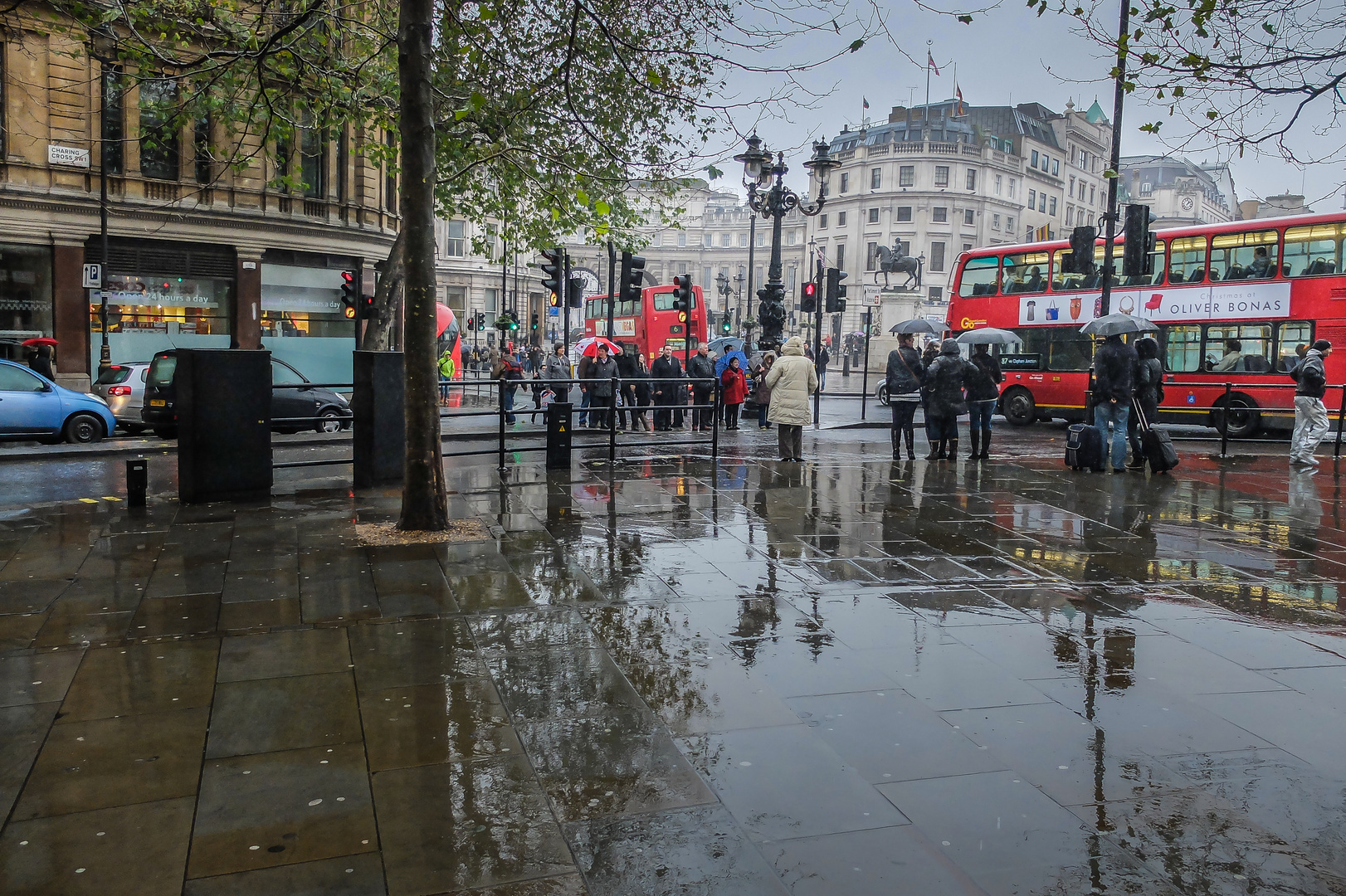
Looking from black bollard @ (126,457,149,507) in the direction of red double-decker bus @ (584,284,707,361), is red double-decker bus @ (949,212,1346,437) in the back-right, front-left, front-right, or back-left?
front-right

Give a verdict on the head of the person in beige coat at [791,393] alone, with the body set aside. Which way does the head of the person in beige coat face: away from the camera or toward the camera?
away from the camera

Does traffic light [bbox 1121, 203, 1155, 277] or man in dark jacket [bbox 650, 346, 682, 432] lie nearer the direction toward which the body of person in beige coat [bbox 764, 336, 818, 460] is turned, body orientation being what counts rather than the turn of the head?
the man in dark jacket

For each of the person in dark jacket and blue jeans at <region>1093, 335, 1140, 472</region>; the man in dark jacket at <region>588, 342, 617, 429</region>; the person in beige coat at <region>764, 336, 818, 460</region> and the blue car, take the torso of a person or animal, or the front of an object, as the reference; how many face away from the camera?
2

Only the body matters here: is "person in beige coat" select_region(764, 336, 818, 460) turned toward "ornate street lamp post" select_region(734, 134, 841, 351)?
yes

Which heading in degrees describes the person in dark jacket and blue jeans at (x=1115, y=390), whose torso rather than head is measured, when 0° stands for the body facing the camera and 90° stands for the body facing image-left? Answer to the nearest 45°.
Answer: approximately 180°

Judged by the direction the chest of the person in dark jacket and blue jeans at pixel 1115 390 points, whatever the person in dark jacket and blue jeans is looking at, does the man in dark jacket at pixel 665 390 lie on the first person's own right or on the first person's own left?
on the first person's own left

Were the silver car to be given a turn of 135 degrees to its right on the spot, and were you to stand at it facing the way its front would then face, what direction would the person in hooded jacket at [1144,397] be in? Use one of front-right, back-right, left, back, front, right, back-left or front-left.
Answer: front-left

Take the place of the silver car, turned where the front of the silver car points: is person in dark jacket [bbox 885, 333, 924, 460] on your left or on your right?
on your right

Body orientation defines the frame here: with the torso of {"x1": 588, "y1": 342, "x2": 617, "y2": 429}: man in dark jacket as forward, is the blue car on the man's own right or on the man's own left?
on the man's own right

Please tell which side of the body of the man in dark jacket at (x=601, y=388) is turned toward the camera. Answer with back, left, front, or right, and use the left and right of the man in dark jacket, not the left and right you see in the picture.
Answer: front

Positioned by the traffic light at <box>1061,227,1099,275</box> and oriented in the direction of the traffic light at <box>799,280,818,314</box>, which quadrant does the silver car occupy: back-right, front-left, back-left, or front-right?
front-left

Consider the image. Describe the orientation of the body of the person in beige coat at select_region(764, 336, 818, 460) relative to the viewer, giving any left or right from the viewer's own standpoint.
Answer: facing away from the viewer
